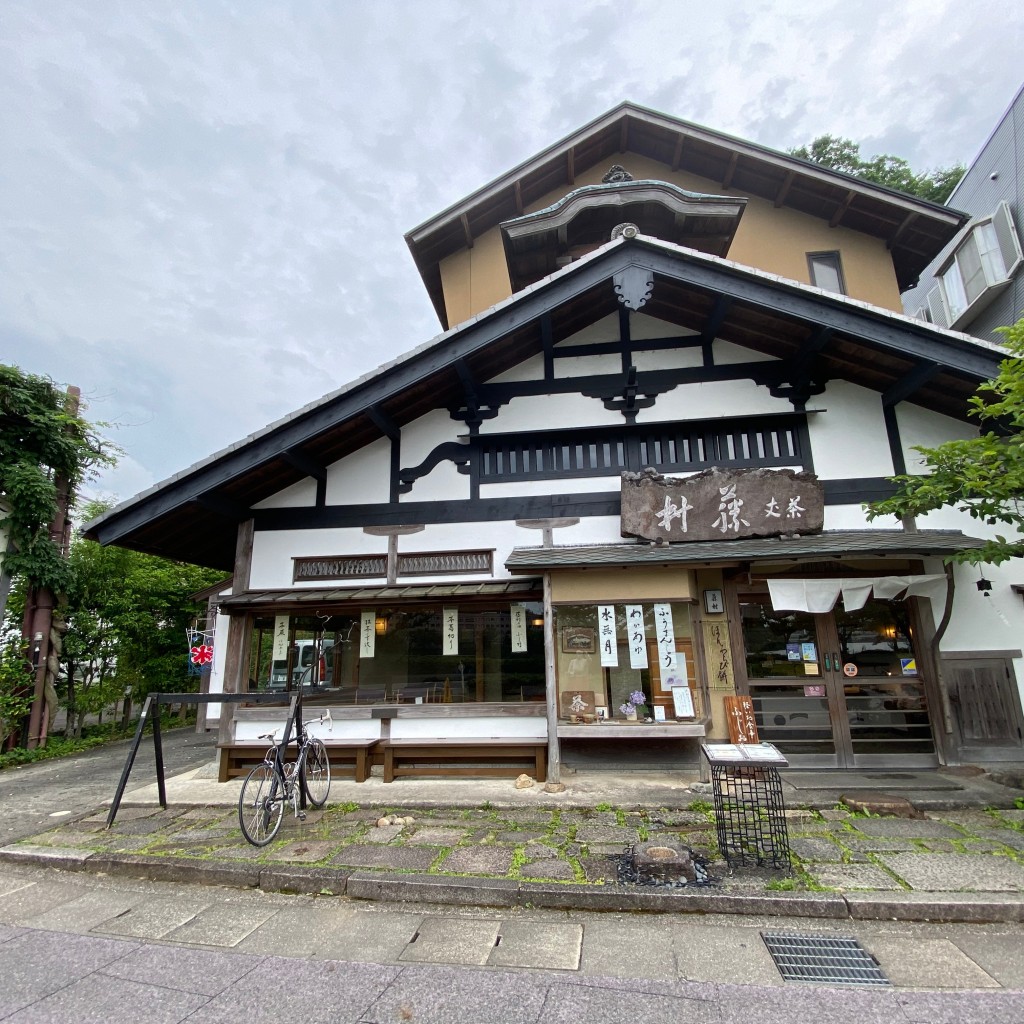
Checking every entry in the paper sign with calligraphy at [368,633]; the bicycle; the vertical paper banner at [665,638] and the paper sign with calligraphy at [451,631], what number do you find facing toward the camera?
3

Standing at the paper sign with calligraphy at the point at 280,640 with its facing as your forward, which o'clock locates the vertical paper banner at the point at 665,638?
The vertical paper banner is roughly at 10 o'clock from the paper sign with calligraphy.

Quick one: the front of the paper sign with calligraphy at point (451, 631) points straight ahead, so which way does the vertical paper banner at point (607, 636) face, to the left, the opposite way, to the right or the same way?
the same way

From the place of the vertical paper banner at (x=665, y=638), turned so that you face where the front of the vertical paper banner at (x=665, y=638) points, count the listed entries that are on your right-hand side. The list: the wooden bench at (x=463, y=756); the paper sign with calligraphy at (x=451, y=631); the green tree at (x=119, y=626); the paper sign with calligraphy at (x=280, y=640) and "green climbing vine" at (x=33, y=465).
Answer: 5

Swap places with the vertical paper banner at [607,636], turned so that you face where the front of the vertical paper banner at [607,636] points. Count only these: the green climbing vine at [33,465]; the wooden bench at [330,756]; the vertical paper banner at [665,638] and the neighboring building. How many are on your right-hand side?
2

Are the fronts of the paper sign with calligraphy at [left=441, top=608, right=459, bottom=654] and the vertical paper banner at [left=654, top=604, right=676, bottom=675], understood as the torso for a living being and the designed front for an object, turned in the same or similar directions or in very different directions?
same or similar directions

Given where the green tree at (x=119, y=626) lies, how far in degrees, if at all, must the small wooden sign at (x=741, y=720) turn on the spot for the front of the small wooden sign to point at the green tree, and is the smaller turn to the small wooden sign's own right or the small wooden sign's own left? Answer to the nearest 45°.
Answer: approximately 90° to the small wooden sign's own right

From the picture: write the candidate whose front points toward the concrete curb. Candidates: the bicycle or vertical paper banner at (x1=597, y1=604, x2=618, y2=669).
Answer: the vertical paper banner

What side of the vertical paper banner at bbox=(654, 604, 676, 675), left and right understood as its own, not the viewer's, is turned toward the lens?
front

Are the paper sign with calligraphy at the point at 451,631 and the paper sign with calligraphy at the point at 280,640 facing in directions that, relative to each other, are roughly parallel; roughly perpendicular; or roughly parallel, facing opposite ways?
roughly parallel

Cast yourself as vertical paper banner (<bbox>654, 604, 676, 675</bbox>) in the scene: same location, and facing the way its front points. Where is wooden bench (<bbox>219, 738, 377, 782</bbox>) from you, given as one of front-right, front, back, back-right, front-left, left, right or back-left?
right

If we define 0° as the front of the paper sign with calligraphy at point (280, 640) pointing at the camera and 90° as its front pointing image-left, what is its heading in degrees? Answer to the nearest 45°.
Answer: approximately 0°

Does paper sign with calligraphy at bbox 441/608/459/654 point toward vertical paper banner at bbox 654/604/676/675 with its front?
no

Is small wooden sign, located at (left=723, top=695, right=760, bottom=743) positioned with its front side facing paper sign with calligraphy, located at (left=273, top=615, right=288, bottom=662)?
no

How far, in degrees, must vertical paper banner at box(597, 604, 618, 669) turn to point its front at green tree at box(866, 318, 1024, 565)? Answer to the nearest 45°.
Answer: approximately 45° to its left

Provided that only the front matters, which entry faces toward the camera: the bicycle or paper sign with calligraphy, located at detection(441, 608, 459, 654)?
the paper sign with calligraphy

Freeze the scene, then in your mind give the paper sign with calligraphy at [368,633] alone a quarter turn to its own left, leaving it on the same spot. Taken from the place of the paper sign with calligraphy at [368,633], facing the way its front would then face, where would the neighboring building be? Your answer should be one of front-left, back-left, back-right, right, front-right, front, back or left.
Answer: front

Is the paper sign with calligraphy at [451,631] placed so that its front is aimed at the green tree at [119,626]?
no

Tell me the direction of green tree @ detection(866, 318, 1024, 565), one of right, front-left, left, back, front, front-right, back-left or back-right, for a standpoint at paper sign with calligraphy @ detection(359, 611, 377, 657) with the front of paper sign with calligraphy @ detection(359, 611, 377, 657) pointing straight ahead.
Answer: front-left

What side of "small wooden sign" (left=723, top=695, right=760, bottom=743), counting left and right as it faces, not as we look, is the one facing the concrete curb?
front

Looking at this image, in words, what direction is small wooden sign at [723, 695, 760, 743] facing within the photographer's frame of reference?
facing the viewer

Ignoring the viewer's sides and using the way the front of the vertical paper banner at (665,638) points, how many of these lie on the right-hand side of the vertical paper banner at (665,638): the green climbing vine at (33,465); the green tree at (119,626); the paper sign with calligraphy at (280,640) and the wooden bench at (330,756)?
4

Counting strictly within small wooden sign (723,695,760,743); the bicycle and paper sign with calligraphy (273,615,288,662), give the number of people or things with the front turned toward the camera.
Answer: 2
